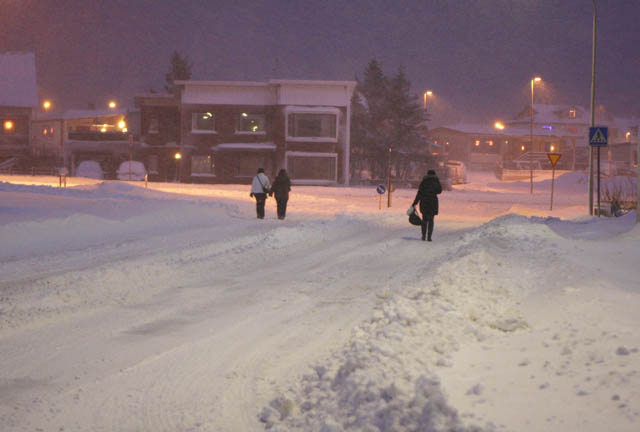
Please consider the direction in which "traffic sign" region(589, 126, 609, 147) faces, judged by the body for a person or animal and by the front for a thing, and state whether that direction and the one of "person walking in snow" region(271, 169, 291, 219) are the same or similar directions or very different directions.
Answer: very different directions

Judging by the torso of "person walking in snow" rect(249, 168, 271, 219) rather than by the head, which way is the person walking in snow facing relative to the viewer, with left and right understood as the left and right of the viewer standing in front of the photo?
facing away from the viewer

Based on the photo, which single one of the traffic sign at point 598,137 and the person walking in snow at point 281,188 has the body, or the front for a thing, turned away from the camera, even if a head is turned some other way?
the person walking in snow

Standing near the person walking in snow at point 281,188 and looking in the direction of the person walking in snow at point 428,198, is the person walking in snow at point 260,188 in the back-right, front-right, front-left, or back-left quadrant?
back-right

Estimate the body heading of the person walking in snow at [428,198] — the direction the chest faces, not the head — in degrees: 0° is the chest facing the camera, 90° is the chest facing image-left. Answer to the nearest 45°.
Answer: approximately 180°

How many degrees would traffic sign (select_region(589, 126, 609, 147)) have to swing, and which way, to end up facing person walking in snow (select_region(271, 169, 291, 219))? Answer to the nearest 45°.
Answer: approximately 90° to its right

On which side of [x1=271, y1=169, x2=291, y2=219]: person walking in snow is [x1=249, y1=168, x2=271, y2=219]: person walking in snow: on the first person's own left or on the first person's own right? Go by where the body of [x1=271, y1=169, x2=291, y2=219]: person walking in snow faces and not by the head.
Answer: on the first person's own left

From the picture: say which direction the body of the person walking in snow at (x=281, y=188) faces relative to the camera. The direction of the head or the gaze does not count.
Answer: away from the camera

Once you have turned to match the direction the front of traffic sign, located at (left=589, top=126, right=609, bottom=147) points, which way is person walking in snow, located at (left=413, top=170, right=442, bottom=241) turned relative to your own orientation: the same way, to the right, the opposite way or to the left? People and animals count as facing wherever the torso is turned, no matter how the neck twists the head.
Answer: the opposite way
